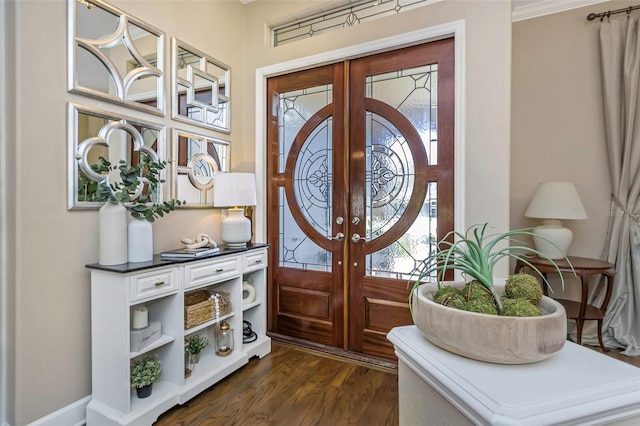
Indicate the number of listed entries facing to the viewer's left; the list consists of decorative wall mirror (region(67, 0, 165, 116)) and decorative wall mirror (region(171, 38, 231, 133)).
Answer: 0

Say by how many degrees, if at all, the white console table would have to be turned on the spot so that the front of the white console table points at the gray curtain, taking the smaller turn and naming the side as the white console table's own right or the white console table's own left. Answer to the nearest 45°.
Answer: approximately 45° to the white console table's own left

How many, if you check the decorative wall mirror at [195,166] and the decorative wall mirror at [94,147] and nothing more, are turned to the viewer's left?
0

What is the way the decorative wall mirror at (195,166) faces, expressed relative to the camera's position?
facing the viewer and to the right of the viewer

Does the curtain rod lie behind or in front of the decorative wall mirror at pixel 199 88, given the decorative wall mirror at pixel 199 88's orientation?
in front

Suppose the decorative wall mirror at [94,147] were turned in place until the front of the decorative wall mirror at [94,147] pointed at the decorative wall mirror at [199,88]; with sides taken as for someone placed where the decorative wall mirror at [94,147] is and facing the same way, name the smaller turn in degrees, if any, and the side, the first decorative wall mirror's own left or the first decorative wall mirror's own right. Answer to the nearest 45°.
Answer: approximately 90° to the first decorative wall mirror's own left

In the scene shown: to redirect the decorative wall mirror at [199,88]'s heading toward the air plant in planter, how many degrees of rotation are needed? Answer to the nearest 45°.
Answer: approximately 45° to its right

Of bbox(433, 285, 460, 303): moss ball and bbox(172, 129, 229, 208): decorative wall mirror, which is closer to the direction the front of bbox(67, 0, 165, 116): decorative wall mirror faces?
the moss ball

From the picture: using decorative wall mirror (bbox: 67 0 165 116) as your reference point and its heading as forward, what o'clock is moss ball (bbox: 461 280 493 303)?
The moss ball is roughly at 1 o'clock from the decorative wall mirror.

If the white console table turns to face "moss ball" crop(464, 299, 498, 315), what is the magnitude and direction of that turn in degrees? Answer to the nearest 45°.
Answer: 0° — it already faces it
